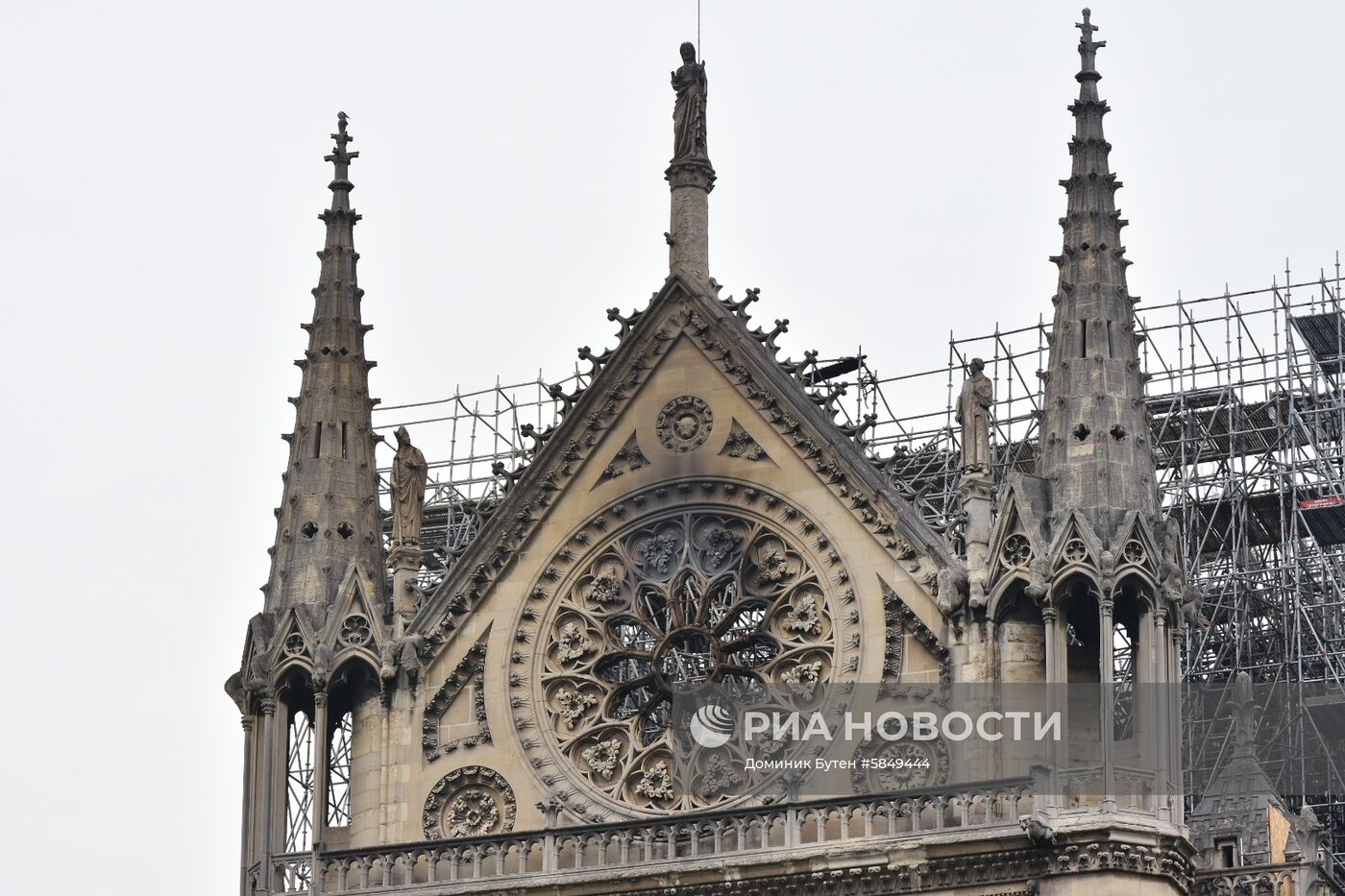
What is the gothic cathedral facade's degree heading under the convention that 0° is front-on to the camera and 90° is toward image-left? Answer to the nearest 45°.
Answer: approximately 0°
